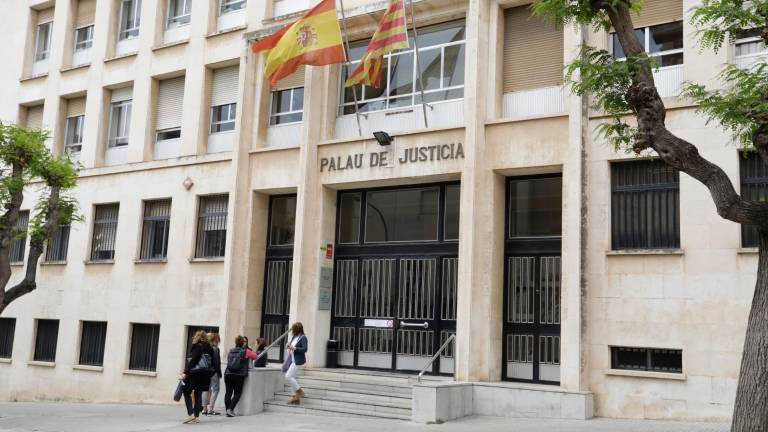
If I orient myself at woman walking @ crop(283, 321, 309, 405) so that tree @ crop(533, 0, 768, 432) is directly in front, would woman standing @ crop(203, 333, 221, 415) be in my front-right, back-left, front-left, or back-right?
back-right
